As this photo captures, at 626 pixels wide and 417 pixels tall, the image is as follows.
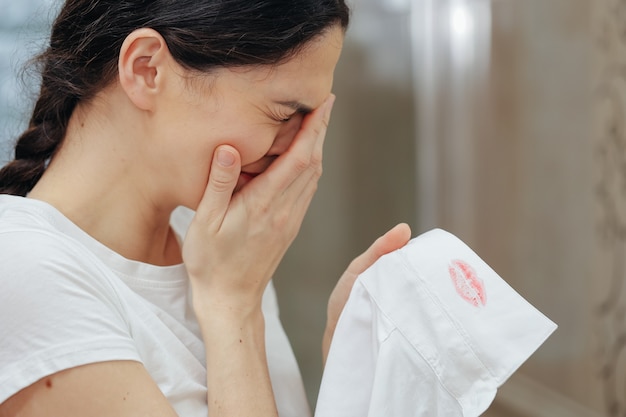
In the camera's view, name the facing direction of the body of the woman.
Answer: to the viewer's right
